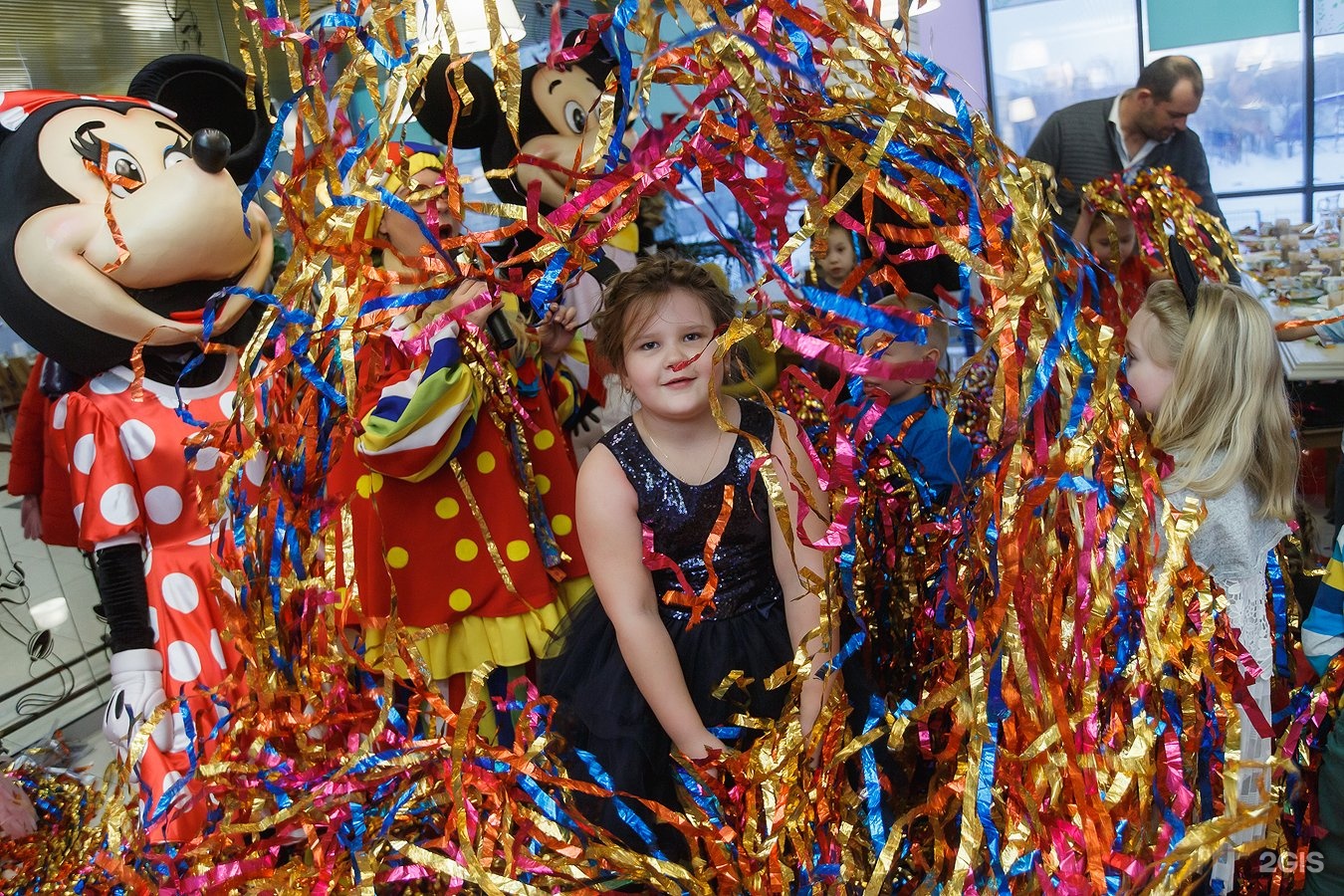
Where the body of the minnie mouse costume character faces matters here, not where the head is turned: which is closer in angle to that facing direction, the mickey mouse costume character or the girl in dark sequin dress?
the girl in dark sequin dress

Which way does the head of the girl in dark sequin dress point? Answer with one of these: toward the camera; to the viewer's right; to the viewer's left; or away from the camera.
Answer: toward the camera

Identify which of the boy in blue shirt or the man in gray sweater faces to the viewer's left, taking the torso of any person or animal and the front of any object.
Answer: the boy in blue shirt

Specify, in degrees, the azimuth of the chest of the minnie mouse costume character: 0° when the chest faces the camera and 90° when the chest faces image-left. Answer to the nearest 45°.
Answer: approximately 315°

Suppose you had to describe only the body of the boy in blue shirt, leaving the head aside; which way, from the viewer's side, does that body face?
to the viewer's left

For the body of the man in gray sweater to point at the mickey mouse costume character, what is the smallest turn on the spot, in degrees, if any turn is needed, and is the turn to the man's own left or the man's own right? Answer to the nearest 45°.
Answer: approximately 90° to the man's own right

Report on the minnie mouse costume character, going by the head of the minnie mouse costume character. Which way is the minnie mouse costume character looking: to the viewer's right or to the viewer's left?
to the viewer's right
